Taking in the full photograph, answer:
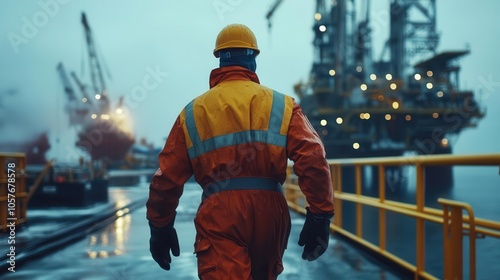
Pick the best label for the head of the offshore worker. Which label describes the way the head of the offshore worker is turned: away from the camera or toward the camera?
away from the camera

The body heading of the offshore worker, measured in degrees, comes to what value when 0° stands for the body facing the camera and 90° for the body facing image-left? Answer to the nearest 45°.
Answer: approximately 180°
